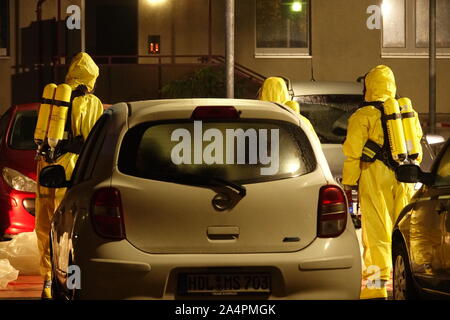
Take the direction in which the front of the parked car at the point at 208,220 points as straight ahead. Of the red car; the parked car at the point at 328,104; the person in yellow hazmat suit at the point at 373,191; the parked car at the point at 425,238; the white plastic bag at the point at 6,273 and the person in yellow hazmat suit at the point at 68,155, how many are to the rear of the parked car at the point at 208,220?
0

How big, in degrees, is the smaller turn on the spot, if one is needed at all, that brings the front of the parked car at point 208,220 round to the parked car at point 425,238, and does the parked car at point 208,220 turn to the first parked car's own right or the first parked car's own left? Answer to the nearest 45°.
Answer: approximately 45° to the first parked car's own right

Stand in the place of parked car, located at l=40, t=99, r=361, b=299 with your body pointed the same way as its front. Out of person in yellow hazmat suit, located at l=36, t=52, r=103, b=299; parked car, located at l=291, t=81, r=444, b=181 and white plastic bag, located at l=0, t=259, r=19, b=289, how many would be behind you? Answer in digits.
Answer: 0

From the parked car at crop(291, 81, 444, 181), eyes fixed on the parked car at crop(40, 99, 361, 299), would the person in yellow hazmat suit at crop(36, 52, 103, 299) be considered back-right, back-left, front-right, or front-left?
front-right

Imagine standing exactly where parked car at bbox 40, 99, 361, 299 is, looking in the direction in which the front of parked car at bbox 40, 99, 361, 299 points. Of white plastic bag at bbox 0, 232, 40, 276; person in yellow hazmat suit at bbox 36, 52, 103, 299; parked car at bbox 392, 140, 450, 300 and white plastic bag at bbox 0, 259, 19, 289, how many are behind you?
0

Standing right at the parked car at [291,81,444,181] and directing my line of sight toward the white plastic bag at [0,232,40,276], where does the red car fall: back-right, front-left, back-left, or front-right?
front-right

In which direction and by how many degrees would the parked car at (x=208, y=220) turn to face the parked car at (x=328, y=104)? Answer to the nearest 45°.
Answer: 0° — it already faces it

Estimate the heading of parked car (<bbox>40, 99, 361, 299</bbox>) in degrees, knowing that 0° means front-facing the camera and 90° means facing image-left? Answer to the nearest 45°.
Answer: approximately 180°

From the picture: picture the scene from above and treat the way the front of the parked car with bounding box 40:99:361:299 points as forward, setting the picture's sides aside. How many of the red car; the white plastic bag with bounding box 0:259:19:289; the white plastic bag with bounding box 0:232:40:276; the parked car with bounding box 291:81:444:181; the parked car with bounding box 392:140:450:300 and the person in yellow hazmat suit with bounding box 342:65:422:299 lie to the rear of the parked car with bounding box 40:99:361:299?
0

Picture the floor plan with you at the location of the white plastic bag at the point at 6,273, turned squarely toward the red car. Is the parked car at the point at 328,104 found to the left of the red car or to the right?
right

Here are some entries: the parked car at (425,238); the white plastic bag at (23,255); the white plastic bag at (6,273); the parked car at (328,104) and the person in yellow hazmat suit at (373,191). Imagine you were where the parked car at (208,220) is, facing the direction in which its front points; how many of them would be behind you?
0

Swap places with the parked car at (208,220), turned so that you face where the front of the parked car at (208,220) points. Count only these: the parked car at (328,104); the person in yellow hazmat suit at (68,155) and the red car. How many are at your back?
0

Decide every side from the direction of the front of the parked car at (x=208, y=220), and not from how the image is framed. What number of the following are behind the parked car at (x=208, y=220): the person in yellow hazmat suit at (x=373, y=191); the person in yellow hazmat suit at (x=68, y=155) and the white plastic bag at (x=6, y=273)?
0
